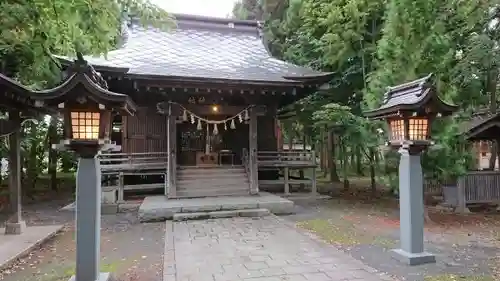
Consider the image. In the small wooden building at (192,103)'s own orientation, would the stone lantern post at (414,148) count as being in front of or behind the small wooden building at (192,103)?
in front

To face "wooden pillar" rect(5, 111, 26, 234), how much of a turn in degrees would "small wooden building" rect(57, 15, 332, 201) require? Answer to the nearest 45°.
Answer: approximately 45° to its right

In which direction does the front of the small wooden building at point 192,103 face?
toward the camera

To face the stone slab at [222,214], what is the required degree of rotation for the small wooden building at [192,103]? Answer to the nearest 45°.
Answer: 0° — it already faces it

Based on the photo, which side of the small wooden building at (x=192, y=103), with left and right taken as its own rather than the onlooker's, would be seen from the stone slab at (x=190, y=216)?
front
